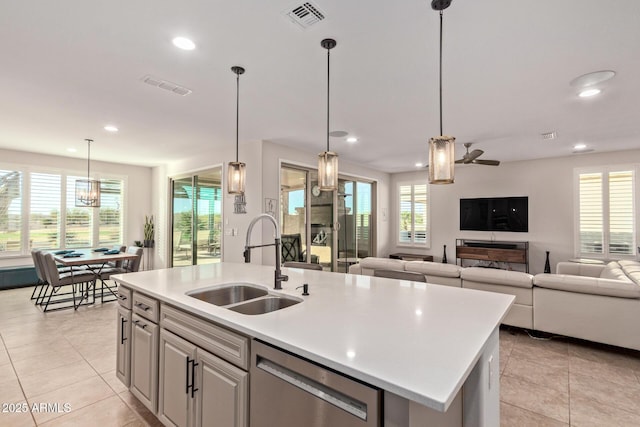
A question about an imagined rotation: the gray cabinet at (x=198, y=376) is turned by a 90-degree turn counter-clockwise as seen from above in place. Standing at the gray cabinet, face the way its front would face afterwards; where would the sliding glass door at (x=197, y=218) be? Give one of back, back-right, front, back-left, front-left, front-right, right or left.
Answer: back-left

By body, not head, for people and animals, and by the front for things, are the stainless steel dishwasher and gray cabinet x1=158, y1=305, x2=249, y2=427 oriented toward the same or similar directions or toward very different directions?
same or similar directions

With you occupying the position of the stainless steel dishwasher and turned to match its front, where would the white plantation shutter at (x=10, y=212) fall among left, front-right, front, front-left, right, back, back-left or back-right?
right

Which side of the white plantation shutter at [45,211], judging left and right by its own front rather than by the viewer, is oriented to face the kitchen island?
front

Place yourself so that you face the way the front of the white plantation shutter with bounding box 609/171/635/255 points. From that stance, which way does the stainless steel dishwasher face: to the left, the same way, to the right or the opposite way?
the same way

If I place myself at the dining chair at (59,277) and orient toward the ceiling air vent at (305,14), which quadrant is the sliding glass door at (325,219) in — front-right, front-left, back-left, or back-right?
front-left

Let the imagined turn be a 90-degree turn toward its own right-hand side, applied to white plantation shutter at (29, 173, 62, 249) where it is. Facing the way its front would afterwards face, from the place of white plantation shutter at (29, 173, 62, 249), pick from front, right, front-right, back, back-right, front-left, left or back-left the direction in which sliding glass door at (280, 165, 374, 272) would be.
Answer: back-left

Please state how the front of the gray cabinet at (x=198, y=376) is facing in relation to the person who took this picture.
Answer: facing the viewer and to the left of the viewer

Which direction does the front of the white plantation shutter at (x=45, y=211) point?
toward the camera

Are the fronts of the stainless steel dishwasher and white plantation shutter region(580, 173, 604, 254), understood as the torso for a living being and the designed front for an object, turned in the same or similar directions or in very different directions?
same or similar directions

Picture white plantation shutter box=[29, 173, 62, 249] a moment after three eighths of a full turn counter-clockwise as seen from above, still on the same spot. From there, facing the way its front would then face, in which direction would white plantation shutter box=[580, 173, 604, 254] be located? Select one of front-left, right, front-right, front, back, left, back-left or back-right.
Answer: right

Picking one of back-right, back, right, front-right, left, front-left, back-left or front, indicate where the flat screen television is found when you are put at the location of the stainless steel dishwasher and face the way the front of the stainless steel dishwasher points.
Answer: back

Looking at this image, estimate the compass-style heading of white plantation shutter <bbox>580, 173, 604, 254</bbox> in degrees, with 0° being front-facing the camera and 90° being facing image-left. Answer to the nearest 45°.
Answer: approximately 0°

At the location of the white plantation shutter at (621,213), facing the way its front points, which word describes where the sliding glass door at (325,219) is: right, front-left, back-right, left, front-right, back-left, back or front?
front-right

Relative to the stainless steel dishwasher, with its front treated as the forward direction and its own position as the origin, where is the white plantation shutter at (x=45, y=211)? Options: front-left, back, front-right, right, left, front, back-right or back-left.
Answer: right

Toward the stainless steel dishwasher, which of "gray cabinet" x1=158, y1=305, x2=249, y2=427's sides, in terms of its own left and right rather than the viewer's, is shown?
left

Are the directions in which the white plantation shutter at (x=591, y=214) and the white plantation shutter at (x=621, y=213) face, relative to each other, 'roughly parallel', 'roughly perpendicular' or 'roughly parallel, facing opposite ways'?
roughly parallel

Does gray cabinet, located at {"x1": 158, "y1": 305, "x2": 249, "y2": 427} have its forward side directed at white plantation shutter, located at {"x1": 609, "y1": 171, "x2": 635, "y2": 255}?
no
